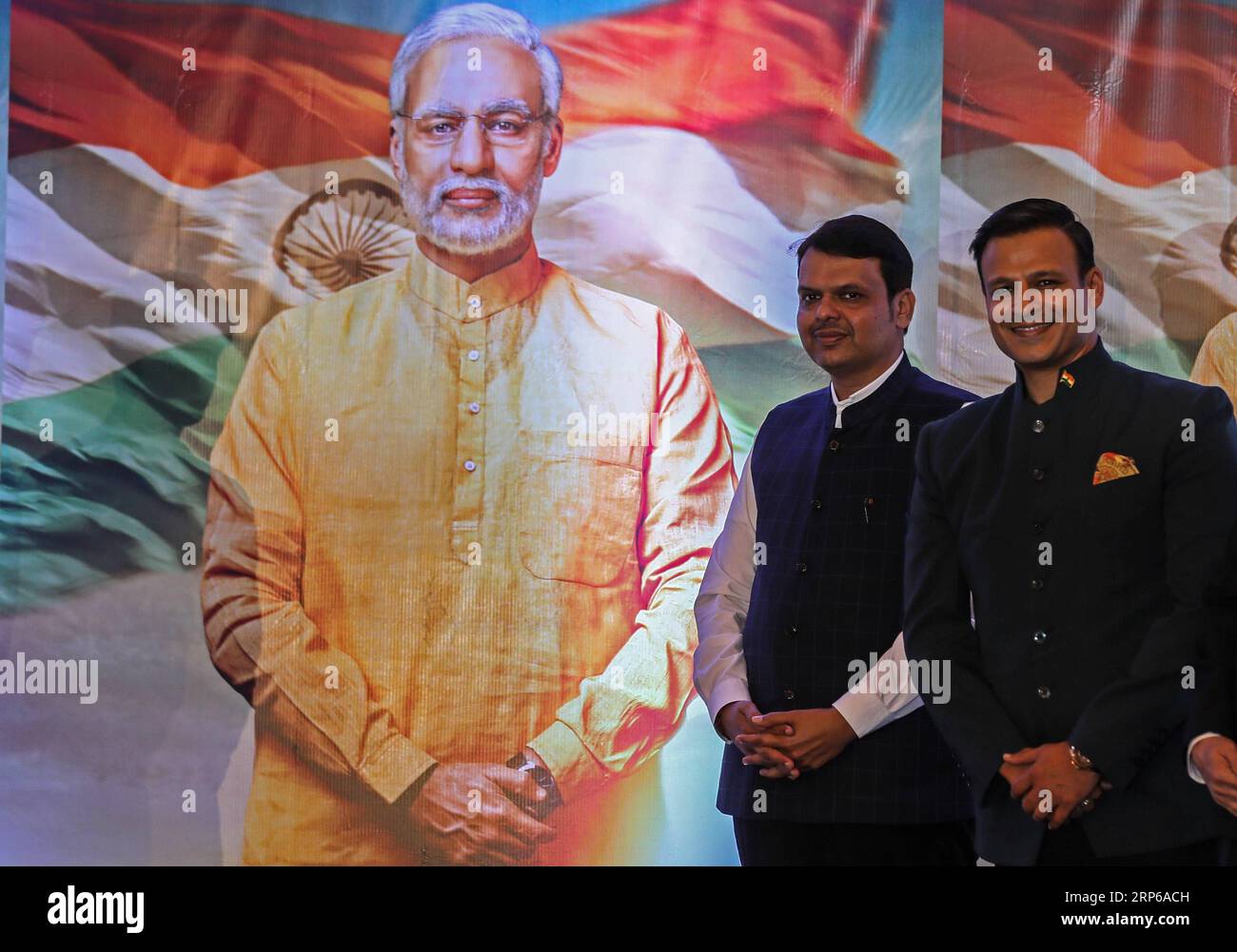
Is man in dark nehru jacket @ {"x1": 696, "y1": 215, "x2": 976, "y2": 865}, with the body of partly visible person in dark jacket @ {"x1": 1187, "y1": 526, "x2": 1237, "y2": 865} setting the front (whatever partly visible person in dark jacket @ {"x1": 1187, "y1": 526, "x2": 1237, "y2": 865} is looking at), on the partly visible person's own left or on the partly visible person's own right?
on the partly visible person's own right

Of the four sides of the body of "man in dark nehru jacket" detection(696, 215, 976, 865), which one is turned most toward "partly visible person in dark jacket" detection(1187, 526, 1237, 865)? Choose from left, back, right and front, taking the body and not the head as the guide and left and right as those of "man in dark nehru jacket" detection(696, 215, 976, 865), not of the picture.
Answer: left

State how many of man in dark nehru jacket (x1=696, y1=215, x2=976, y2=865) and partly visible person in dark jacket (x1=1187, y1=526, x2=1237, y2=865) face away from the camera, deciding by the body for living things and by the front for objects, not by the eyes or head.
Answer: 0

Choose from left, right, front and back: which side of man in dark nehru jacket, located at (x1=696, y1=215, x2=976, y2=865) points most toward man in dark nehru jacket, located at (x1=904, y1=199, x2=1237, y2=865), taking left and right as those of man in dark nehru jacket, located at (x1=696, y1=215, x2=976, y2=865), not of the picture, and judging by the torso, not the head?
left

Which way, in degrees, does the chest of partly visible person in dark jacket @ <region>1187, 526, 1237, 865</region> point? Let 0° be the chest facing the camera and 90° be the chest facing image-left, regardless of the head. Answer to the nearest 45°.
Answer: approximately 0°
